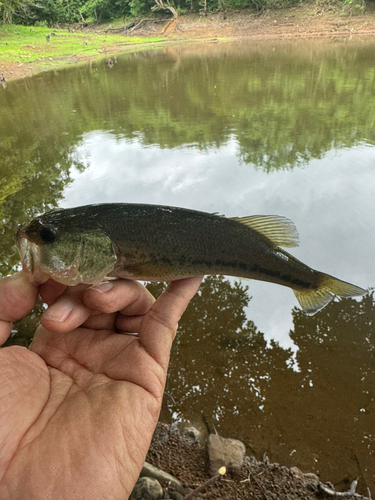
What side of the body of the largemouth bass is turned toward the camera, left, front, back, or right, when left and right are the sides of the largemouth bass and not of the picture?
left

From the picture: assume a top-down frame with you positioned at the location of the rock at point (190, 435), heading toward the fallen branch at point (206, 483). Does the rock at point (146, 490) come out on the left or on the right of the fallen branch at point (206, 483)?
right
